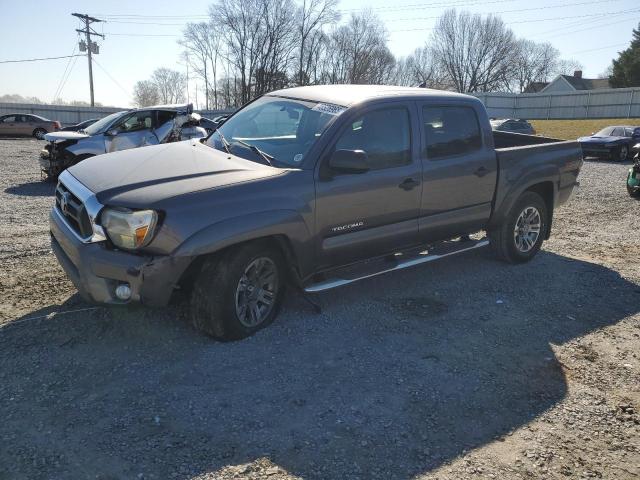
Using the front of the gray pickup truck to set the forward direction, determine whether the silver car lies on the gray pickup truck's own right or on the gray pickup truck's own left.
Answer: on the gray pickup truck's own right

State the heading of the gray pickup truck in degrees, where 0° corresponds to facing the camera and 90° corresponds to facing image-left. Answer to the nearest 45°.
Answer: approximately 45°

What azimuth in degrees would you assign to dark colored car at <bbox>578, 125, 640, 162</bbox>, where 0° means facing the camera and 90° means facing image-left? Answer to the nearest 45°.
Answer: approximately 45°

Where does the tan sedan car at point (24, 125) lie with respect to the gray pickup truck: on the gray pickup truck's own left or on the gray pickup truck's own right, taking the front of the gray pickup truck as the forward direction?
on the gray pickup truck's own right

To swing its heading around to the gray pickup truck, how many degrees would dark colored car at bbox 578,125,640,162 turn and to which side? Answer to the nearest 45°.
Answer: approximately 45° to its left
